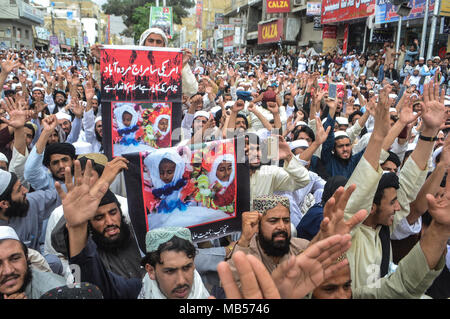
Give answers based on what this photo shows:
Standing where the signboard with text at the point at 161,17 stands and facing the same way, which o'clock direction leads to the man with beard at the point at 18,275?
The man with beard is roughly at 12 o'clock from the signboard with text.

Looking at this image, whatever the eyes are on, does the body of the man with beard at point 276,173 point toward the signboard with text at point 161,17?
no

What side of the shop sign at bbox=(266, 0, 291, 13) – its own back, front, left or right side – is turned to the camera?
front

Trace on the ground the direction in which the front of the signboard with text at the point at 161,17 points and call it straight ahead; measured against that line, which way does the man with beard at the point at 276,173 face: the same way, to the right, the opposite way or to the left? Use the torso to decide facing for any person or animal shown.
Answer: the same way

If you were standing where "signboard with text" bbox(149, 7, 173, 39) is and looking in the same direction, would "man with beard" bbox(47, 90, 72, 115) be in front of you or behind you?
in front

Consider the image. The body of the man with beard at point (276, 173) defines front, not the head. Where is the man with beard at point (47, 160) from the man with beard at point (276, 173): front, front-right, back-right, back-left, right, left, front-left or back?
right

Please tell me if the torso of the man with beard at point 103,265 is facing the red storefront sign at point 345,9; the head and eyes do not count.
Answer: no

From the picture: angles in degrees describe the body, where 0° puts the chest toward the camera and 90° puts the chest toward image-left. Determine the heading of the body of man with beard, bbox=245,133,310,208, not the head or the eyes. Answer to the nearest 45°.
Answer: approximately 0°

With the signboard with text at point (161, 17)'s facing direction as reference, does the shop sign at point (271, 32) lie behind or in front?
behind

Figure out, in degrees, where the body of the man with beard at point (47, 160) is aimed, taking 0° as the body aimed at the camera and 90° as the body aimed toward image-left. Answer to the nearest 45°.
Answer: approximately 315°

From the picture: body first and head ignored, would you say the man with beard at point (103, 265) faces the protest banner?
no

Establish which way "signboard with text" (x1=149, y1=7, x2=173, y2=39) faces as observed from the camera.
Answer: facing the viewer
